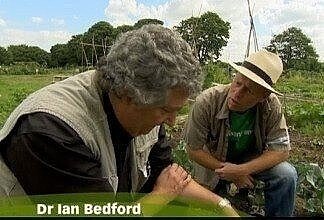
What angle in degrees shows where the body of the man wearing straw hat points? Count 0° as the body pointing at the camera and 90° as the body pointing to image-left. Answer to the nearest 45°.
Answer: approximately 0°

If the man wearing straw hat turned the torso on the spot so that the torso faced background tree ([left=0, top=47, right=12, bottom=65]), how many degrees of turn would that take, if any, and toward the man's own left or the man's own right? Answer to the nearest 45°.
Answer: approximately 135° to the man's own right

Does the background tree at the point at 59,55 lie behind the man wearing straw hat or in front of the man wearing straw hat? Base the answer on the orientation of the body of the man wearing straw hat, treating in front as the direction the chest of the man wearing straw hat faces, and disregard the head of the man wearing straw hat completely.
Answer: behind

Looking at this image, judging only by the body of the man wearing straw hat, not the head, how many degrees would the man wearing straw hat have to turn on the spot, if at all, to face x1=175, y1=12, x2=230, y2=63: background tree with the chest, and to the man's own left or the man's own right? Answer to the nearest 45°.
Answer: approximately 180°

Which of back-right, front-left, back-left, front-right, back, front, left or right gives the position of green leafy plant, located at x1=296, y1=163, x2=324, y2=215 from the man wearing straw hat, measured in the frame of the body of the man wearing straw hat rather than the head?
back-left

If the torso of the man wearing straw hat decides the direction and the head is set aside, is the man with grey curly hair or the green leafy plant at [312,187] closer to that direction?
the man with grey curly hair
